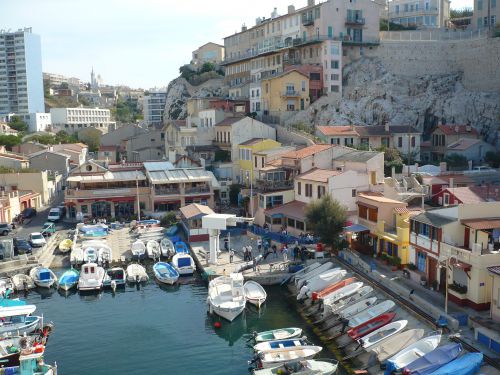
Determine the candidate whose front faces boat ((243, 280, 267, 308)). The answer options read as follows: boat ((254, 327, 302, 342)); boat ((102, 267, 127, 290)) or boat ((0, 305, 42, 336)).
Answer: boat ((0, 305, 42, 336))

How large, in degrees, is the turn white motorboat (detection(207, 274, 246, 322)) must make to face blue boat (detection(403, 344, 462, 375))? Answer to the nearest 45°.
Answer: approximately 45° to its left

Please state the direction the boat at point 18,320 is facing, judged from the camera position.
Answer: facing to the right of the viewer

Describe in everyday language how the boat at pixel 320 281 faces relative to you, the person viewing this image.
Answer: facing away from the viewer and to the right of the viewer
